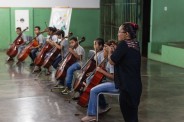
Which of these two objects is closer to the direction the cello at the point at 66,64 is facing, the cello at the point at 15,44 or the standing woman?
the standing woman

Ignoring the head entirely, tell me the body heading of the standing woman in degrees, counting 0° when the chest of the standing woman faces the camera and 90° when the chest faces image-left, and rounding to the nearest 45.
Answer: approximately 135°

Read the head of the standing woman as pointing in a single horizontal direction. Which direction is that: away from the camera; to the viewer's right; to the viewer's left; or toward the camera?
to the viewer's left
